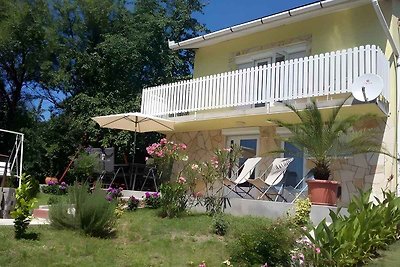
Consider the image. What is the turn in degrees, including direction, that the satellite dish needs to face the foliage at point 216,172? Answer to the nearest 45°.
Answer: approximately 90° to its right

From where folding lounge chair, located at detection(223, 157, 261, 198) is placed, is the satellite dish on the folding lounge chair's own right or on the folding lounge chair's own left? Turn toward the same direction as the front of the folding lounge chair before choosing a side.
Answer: on the folding lounge chair's own left

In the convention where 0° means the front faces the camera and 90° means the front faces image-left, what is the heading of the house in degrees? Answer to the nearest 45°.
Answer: approximately 45°

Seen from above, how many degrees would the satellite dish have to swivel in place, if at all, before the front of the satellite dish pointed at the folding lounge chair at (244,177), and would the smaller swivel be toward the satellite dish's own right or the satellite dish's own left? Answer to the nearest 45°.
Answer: approximately 90° to the satellite dish's own right

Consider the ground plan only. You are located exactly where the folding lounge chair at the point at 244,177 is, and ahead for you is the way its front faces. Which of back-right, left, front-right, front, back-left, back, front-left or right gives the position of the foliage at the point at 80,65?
right

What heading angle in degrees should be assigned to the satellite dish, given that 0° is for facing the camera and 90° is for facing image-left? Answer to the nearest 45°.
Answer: approximately 0°

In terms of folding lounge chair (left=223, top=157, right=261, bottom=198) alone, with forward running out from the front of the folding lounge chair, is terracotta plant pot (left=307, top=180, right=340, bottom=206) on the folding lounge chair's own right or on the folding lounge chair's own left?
on the folding lounge chair's own left
